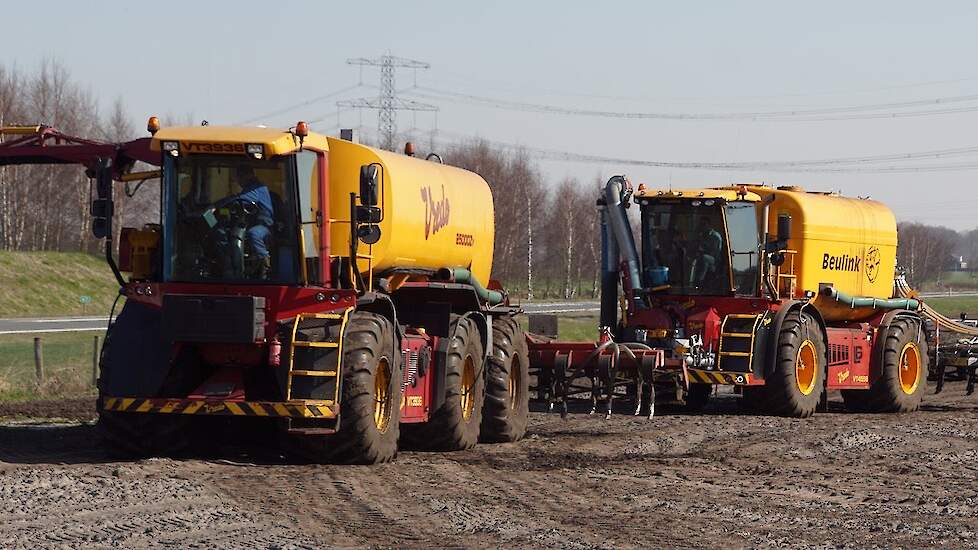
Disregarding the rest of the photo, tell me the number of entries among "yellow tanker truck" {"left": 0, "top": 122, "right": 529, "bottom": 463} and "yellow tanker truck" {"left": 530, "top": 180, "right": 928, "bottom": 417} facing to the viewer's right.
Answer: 0

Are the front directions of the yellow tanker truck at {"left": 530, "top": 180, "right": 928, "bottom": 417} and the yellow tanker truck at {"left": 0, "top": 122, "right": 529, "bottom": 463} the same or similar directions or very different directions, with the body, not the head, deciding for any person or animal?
same or similar directions

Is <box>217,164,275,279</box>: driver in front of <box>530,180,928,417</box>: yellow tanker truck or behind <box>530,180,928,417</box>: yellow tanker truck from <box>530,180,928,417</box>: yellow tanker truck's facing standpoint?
in front

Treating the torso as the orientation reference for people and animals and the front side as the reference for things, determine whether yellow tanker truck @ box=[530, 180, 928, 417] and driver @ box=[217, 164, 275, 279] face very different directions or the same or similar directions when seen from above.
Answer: same or similar directions

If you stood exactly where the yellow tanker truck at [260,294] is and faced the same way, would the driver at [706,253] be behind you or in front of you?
behind

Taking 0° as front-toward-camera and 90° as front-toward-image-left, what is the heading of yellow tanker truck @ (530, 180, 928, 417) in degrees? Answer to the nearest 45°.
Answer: approximately 45°

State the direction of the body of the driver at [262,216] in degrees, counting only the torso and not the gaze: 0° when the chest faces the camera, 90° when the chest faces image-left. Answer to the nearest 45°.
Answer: approximately 90°

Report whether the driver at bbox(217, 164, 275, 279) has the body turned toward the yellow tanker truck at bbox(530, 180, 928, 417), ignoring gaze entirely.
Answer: no

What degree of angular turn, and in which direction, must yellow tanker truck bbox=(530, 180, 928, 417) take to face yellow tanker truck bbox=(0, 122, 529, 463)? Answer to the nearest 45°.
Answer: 0° — it already faces it

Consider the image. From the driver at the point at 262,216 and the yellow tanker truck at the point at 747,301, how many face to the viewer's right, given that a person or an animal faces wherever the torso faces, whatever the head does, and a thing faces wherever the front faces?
0

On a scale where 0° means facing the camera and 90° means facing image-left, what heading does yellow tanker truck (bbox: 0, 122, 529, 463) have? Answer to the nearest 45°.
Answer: approximately 45°
